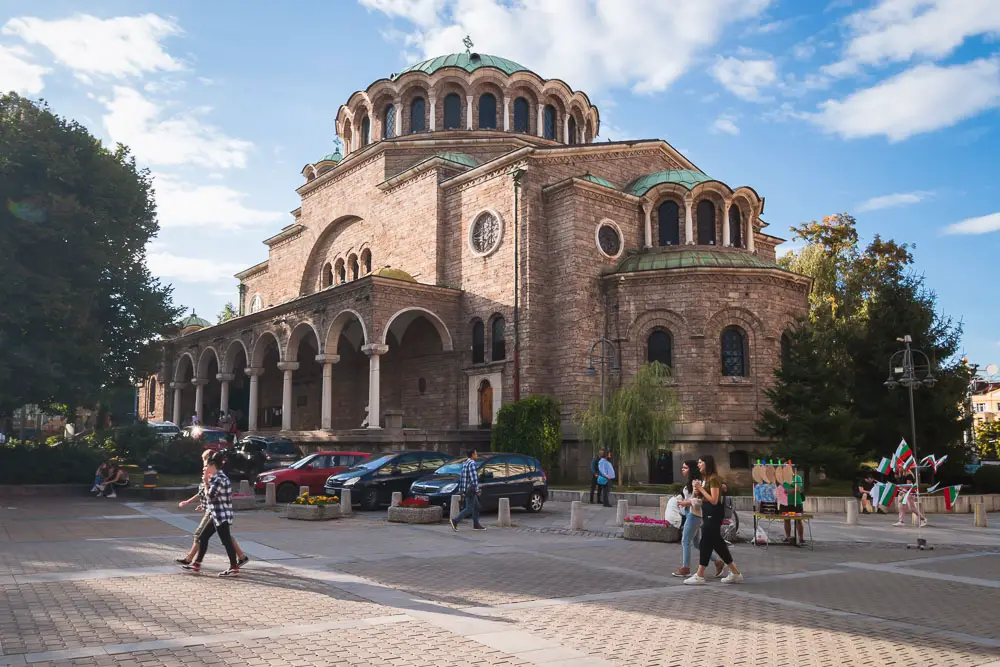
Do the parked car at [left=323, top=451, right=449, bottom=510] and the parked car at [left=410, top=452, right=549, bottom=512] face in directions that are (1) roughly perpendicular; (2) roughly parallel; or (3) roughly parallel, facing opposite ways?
roughly parallel

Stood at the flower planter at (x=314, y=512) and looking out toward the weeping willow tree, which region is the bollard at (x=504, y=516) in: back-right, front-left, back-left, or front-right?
front-right

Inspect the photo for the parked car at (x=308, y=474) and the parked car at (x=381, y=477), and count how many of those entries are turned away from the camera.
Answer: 0

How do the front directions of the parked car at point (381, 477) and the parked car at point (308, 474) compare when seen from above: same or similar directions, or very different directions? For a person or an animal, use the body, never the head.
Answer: same or similar directions

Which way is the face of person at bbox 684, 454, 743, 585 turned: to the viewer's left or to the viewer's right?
to the viewer's left

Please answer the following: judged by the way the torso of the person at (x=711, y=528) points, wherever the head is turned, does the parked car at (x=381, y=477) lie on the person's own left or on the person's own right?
on the person's own right

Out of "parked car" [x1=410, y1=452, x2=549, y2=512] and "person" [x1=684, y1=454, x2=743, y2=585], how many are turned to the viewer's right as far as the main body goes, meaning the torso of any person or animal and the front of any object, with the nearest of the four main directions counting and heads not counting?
0

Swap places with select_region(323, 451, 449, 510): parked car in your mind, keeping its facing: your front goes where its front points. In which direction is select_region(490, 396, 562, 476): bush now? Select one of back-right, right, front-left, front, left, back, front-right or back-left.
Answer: back

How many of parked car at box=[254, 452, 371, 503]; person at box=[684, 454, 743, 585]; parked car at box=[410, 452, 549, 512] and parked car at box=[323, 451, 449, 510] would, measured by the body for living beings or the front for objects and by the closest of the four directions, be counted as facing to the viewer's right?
0

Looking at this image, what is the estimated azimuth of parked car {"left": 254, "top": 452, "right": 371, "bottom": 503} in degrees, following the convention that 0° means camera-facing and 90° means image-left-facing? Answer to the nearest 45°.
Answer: approximately 45°

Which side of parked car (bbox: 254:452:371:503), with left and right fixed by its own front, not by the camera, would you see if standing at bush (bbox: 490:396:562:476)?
back

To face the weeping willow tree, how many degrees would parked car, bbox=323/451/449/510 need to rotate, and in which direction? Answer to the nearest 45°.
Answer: approximately 135° to its left

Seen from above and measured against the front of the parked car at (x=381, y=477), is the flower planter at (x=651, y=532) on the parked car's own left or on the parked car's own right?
on the parked car's own left
